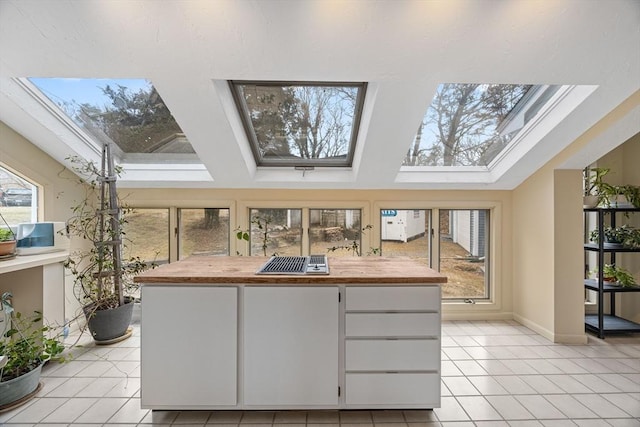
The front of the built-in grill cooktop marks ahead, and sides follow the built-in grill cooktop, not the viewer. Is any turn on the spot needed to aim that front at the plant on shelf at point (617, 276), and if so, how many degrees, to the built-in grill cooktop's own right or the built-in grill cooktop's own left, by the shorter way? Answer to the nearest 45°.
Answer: approximately 90° to the built-in grill cooktop's own left

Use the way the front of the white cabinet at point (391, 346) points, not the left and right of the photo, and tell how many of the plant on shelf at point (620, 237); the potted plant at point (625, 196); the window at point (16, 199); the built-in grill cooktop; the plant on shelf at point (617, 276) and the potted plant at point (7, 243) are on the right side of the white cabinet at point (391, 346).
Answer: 3

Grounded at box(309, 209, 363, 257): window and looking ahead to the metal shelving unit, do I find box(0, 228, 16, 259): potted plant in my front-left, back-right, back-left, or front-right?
back-right

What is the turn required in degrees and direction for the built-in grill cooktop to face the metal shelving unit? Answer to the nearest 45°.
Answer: approximately 90° to its left

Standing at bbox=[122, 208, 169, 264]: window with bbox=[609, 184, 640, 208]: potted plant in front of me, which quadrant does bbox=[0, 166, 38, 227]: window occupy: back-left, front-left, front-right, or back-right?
back-right

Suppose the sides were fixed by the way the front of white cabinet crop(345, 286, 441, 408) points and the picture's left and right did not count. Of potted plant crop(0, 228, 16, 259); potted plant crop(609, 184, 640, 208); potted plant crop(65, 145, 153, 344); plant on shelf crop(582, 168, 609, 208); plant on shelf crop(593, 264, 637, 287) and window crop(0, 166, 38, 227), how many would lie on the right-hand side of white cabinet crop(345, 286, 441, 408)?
3

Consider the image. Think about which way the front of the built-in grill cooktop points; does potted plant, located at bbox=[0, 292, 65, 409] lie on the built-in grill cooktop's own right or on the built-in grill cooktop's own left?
on the built-in grill cooktop's own right

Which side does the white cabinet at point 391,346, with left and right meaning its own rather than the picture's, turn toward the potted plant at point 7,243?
right

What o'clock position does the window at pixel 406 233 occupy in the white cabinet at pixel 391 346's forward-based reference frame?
The window is roughly at 6 o'clock from the white cabinet.

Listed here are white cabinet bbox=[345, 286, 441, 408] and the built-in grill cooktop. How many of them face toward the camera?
2

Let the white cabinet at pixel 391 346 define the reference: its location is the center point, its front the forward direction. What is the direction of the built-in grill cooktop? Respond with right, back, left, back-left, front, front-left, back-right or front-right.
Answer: right

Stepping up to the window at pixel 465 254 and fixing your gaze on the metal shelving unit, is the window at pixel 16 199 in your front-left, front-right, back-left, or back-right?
back-right

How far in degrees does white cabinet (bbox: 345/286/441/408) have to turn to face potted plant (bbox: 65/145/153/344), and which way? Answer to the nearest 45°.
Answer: approximately 90° to its right
